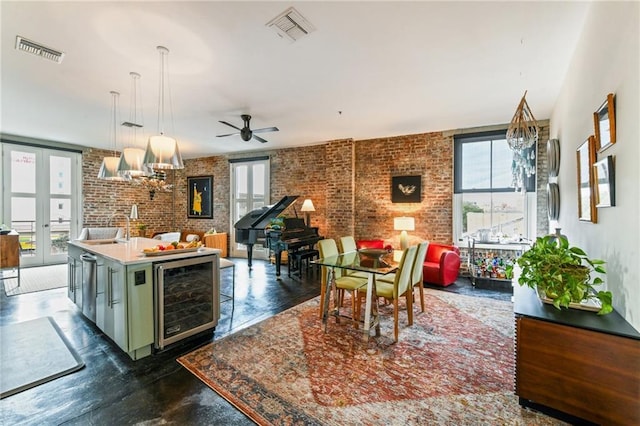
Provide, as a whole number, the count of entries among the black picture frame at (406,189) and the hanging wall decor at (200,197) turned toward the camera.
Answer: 2

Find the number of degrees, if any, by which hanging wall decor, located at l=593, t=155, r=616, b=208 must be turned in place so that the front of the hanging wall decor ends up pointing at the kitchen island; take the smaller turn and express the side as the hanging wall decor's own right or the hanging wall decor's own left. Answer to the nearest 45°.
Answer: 0° — it already faces it

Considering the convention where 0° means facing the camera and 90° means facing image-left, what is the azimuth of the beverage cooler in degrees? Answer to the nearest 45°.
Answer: approximately 315°

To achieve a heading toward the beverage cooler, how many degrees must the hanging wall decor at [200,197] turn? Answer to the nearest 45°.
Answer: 0° — it already faces it
